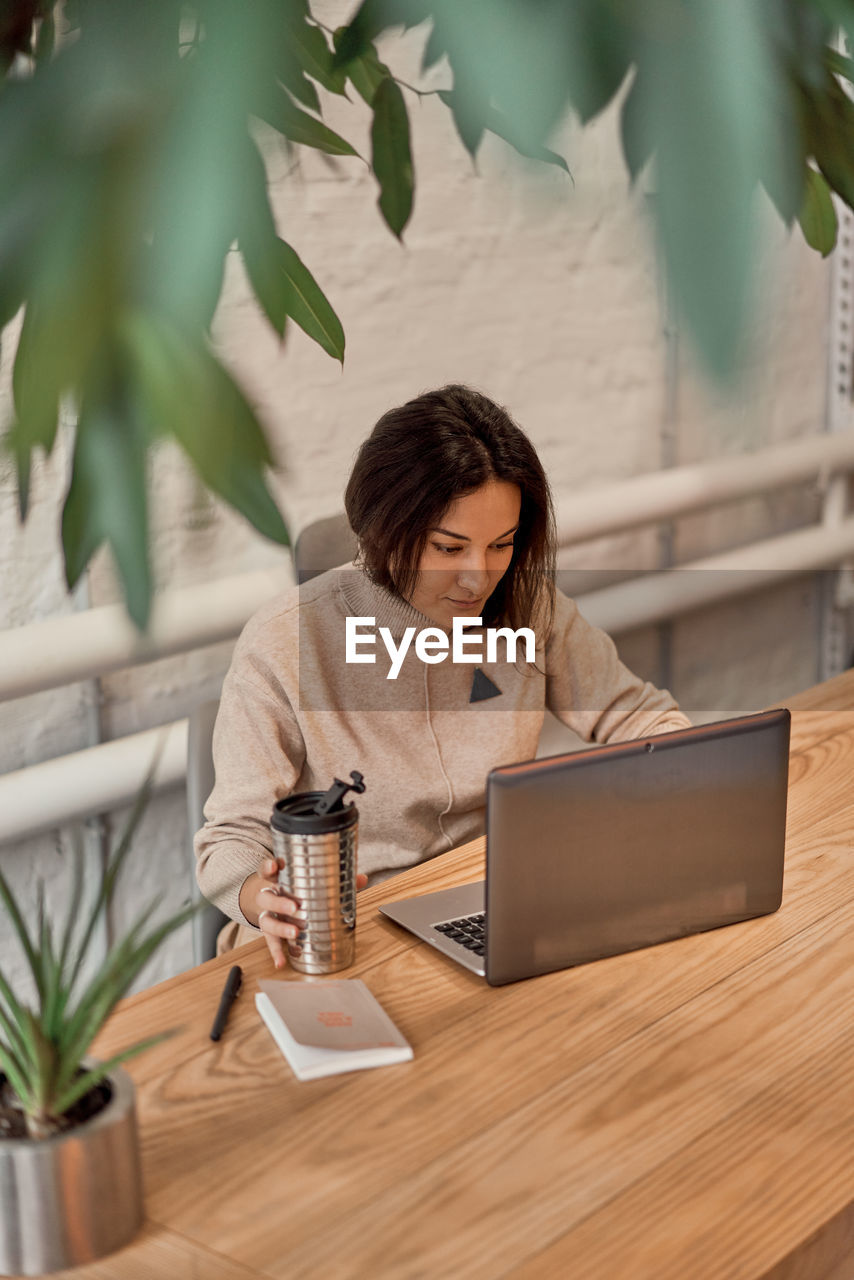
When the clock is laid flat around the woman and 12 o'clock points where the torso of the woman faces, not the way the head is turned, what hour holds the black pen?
The black pen is roughly at 2 o'clock from the woman.

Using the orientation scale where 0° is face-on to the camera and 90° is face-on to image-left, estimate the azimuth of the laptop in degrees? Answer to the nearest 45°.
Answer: approximately 135°

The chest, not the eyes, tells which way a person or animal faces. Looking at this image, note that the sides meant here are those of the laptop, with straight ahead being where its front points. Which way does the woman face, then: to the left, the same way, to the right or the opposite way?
the opposite way

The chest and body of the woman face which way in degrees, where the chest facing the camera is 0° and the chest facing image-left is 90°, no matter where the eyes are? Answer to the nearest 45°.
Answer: approximately 315°

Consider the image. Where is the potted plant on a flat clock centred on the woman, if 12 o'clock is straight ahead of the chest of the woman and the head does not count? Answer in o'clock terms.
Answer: The potted plant is roughly at 2 o'clock from the woman.
